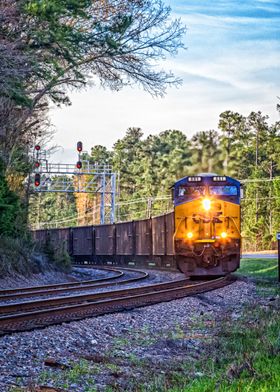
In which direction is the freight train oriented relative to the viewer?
toward the camera

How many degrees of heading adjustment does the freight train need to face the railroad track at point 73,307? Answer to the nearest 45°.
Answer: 0° — it already faces it

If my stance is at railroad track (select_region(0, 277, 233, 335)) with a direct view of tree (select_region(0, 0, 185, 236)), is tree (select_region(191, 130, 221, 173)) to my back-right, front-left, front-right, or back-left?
front-right
